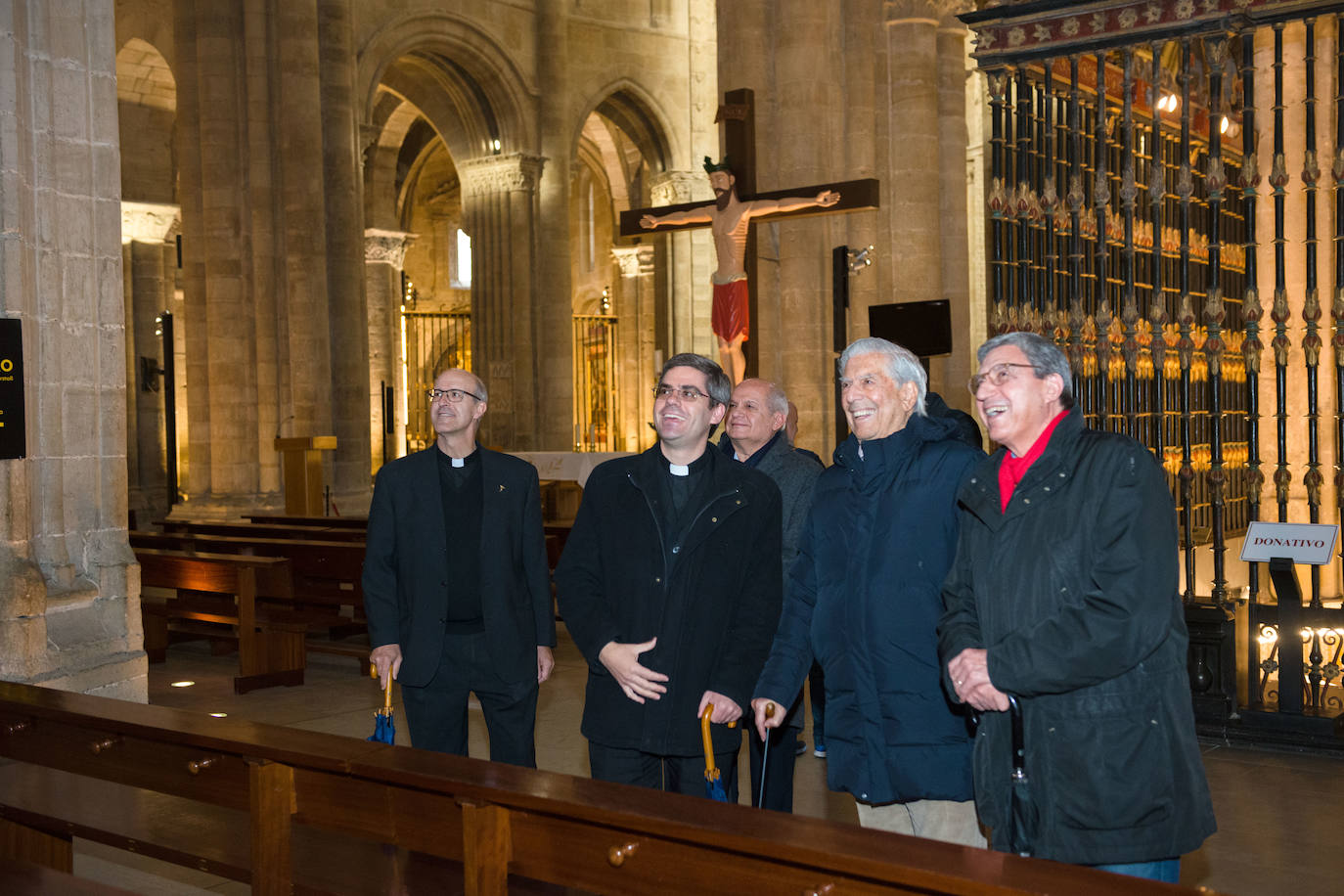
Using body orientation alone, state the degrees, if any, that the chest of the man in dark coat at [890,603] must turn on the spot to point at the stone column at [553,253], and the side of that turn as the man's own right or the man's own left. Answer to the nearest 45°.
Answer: approximately 135° to the man's own right

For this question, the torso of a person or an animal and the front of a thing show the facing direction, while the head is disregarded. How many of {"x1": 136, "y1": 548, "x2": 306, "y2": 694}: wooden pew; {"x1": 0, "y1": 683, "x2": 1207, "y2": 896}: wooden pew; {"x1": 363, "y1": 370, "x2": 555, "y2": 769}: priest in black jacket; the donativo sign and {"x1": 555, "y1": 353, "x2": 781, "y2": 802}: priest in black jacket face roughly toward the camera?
3

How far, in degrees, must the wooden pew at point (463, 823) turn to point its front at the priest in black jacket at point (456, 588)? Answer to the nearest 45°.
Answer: approximately 45° to its left

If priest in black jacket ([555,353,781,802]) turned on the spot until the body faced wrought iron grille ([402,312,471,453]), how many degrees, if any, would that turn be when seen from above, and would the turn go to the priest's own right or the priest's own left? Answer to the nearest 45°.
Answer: approximately 180°

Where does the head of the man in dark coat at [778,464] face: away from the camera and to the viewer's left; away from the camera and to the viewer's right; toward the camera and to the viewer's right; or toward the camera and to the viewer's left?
toward the camera and to the viewer's left

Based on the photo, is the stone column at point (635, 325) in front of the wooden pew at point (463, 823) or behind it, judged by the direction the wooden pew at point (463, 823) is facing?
in front

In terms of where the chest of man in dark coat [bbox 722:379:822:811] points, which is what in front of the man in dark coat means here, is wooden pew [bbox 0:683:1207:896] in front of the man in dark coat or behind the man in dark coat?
in front

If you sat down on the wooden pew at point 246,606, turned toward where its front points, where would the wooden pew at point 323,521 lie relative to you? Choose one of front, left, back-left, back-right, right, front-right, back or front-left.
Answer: front-left

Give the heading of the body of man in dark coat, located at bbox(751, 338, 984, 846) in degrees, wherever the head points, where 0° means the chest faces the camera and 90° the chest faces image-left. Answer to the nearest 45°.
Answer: approximately 45°

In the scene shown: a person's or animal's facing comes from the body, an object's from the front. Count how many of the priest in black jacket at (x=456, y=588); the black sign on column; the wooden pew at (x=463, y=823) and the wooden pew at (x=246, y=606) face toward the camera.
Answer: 2

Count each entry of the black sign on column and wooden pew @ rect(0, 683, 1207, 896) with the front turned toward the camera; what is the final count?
1

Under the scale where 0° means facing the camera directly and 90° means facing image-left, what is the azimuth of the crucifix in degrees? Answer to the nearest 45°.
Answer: approximately 45°

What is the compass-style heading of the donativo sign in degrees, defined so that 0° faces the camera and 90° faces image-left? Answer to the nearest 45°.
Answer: approximately 0°

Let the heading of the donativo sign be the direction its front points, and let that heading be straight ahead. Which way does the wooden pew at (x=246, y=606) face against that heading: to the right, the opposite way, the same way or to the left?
the opposite way

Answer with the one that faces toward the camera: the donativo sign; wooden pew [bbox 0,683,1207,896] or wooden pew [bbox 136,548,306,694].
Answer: the donativo sign

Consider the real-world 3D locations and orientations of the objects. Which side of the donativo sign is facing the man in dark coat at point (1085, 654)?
front
